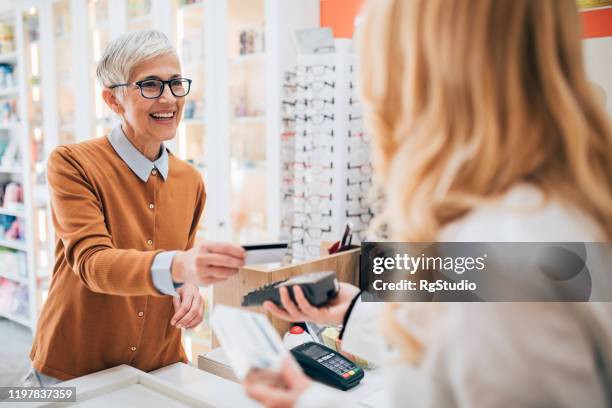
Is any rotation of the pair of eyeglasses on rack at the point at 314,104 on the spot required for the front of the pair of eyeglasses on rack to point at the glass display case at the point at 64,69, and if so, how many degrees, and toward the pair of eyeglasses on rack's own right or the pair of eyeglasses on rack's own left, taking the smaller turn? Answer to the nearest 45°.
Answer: approximately 135° to the pair of eyeglasses on rack's own right

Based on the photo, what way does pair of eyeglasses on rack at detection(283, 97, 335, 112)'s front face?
toward the camera

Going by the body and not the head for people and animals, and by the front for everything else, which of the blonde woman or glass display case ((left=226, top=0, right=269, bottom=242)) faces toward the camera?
the glass display case

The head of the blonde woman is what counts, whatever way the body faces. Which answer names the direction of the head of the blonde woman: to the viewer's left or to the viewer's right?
to the viewer's left

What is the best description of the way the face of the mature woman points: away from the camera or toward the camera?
toward the camera

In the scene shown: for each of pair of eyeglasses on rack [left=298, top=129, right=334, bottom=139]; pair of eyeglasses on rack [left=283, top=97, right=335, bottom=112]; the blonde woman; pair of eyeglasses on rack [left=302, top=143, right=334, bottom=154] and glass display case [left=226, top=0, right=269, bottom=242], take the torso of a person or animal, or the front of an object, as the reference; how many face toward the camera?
4

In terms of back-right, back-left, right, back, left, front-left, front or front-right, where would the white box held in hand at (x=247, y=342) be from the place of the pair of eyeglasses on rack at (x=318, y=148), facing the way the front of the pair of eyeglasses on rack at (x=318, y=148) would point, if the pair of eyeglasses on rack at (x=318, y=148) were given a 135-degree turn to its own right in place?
back-left

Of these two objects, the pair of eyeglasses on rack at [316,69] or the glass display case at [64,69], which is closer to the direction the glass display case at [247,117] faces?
the pair of eyeglasses on rack

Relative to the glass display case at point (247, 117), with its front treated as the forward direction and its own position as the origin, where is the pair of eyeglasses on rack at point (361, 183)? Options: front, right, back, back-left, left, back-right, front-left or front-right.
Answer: front-left

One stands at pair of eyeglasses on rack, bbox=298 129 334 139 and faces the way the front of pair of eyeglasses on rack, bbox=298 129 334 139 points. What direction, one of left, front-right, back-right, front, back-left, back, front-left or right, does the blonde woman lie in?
front

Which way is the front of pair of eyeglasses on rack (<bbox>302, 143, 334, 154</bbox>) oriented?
toward the camera

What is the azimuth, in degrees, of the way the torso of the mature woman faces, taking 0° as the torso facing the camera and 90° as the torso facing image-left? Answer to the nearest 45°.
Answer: approximately 315°

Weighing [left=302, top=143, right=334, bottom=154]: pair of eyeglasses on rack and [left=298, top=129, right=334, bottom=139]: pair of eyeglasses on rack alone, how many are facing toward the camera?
2

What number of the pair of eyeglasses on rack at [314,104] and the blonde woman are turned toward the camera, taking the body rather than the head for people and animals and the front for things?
1
